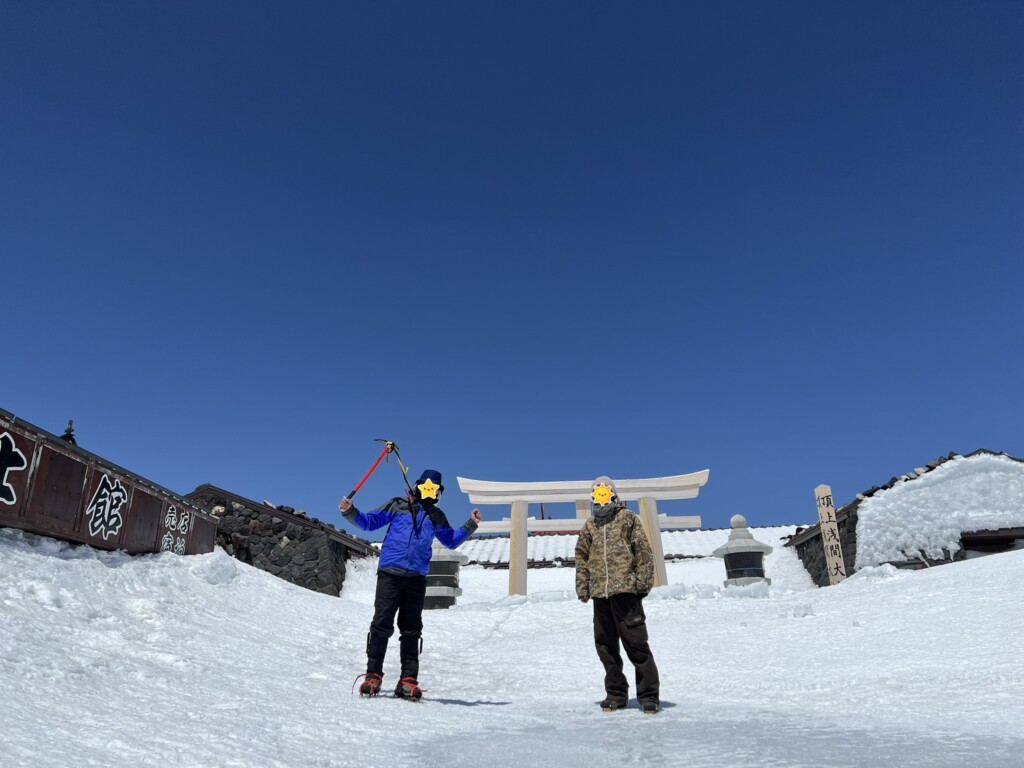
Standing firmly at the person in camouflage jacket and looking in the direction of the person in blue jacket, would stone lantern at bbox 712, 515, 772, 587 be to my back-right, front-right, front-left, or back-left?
back-right

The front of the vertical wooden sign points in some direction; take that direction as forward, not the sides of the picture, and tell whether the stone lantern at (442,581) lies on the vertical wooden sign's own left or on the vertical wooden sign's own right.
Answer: on the vertical wooden sign's own right

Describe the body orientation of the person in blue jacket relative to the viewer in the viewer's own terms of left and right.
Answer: facing the viewer

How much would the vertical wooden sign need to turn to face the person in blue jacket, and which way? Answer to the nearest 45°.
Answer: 0° — it already faces them

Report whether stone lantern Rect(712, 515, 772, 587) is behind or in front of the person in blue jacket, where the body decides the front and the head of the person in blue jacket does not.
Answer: behind

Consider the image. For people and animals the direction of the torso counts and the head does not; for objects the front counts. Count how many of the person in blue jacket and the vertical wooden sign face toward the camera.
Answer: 2

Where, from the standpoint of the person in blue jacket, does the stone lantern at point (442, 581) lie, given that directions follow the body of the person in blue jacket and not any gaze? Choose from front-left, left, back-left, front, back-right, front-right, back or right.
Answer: back

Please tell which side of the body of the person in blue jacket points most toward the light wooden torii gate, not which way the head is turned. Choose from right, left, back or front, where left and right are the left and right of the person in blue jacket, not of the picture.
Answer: back

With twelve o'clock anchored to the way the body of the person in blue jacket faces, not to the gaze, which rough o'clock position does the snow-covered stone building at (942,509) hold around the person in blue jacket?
The snow-covered stone building is roughly at 8 o'clock from the person in blue jacket.

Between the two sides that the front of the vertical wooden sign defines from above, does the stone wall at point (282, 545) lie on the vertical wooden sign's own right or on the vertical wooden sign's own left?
on the vertical wooden sign's own right

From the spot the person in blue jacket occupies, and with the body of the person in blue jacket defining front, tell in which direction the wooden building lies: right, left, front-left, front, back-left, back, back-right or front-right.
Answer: back-right
